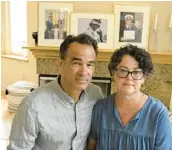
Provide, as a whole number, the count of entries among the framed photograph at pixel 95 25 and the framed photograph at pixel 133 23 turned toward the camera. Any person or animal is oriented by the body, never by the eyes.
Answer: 2

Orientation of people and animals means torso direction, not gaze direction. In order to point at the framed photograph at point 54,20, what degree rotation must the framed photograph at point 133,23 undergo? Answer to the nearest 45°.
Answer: approximately 90° to its right

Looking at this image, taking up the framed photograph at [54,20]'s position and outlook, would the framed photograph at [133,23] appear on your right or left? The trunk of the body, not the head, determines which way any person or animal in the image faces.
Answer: on your left

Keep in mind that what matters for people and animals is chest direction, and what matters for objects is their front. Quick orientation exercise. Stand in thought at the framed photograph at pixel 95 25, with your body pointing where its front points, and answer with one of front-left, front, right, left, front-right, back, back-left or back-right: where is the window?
back-right

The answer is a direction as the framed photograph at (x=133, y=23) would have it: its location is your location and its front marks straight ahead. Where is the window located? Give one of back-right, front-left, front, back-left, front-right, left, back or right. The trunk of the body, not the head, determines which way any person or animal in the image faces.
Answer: back-right

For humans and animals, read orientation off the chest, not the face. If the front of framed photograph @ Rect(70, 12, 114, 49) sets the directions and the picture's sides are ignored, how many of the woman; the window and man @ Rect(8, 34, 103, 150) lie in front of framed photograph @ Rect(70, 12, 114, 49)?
2

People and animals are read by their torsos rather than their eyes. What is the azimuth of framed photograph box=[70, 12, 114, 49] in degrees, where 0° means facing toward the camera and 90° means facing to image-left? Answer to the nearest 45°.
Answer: approximately 0°

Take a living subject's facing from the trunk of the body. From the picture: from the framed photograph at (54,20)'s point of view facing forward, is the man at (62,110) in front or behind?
in front

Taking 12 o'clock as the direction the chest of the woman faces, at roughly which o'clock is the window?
The window is roughly at 5 o'clock from the woman.
